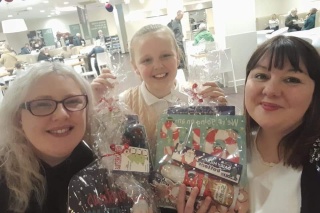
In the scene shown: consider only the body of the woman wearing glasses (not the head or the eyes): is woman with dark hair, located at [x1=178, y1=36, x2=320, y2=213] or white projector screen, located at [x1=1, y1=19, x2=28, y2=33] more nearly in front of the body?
the woman with dark hair

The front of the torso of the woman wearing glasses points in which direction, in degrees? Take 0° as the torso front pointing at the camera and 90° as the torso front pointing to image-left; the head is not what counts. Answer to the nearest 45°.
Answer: approximately 315°

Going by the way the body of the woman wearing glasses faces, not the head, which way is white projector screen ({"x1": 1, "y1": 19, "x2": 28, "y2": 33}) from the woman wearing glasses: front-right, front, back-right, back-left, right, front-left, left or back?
back-left

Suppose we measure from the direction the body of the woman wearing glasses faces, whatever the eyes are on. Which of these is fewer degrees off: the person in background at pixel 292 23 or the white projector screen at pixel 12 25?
the person in background

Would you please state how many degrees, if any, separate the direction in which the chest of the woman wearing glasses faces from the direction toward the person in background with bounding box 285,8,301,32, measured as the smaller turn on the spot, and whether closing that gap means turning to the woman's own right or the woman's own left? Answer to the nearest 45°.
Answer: approximately 90° to the woman's own left
